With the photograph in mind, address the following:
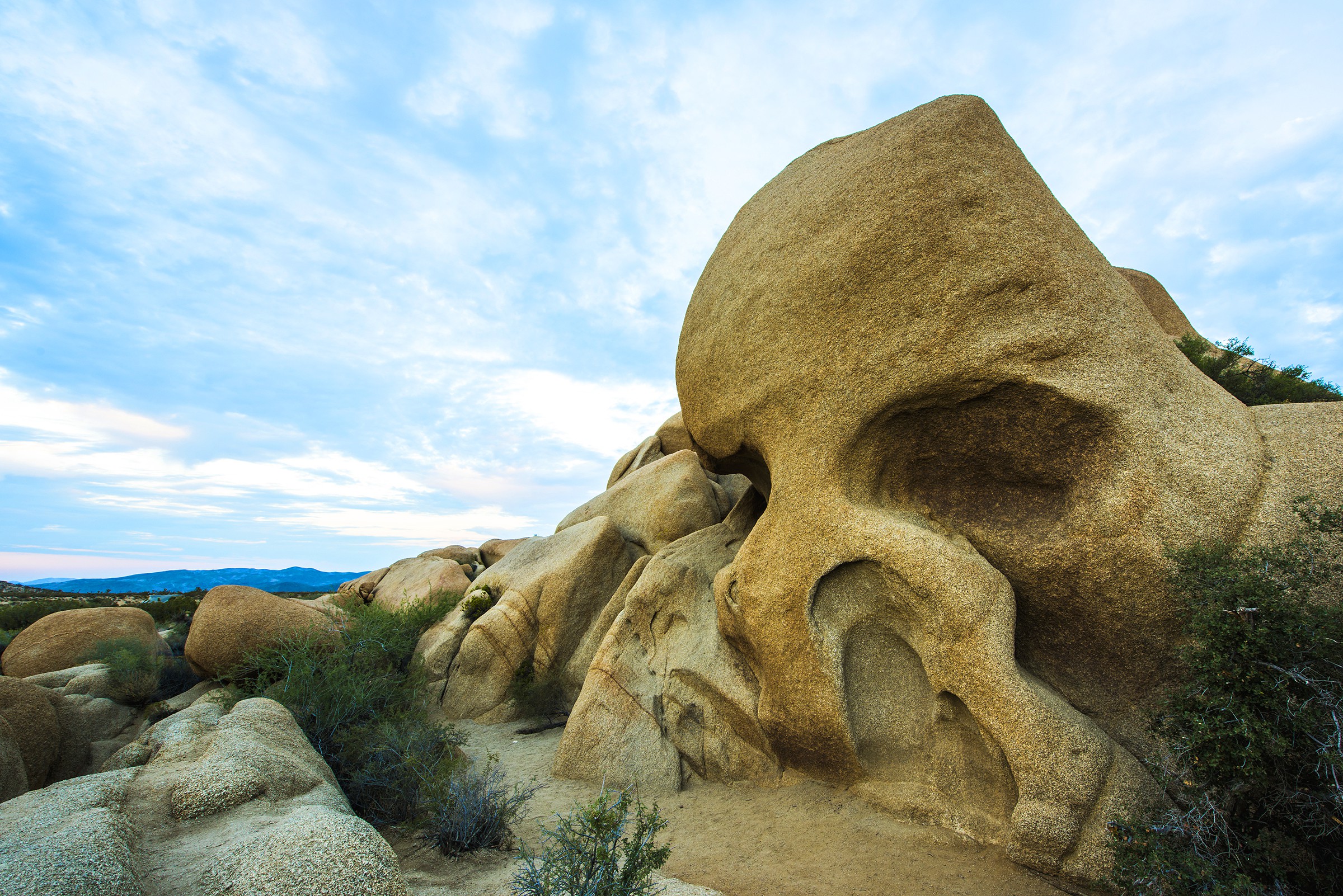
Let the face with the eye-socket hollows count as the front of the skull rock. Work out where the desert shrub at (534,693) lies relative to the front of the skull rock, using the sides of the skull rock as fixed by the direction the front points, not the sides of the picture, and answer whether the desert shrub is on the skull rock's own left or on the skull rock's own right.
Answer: on the skull rock's own right

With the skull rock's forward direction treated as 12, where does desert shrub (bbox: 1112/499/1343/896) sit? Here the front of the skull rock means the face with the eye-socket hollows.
The desert shrub is roughly at 9 o'clock from the skull rock.

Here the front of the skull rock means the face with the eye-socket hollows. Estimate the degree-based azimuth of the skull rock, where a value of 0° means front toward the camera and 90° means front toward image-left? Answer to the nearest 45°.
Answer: approximately 45°

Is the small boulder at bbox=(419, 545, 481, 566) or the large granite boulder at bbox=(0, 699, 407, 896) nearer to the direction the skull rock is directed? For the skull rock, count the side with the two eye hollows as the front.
the large granite boulder

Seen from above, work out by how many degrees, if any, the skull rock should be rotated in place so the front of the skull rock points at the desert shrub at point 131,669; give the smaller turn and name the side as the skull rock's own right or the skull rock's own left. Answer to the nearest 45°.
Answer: approximately 45° to the skull rock's own right

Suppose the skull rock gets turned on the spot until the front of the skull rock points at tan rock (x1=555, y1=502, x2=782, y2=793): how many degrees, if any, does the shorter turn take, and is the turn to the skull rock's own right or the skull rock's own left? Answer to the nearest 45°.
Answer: approximately 45° to the skull rock's own right

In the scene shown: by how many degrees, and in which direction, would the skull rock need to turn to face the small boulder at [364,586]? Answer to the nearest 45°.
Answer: approximately 90° to its right

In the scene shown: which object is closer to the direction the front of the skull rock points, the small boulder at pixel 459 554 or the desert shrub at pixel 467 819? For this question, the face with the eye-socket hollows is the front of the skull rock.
the desert shrub
